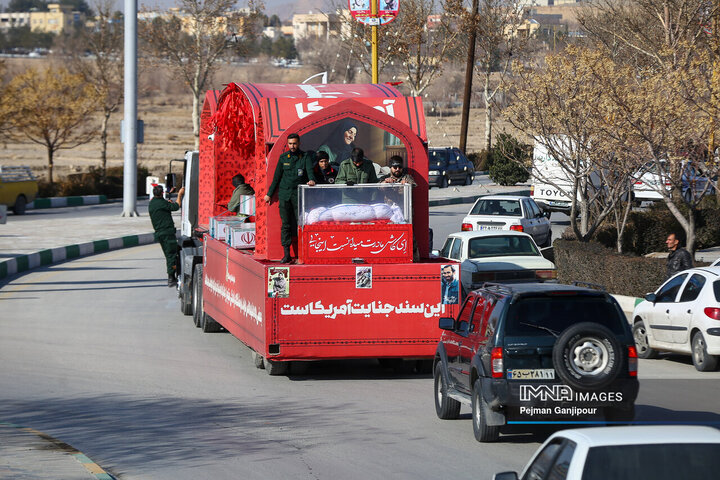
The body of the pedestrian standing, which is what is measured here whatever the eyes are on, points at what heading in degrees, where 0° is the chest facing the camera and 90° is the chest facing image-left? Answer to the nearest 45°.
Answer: approximately 90°

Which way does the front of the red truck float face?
away from the camera

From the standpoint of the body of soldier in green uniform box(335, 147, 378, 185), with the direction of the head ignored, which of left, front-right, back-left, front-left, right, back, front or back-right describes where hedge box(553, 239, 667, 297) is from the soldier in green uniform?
back-left
